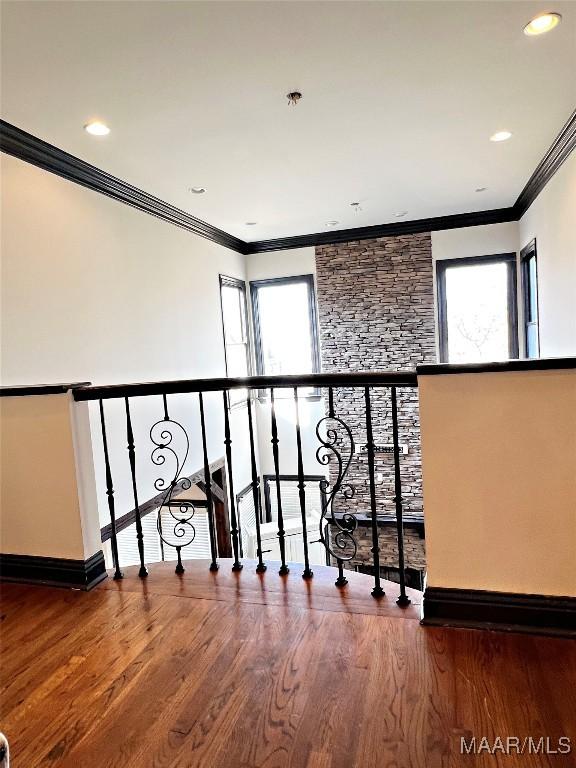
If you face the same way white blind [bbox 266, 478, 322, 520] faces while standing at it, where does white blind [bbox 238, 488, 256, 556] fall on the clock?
white blind [bbox 238, 488, 256, 556] is roughly at 2 o'clock from white blind [bbox 266, 478, 322, 520].

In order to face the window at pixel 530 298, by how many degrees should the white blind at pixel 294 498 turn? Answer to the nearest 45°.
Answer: approximately 45° to its left

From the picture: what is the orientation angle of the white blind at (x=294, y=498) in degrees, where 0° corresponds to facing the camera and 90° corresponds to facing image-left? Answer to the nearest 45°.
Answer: approximately 0°

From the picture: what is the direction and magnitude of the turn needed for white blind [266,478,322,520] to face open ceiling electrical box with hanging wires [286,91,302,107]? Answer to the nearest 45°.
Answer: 0° — it already faces it

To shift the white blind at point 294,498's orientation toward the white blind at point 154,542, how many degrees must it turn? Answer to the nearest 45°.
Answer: approximately 45° to its right
